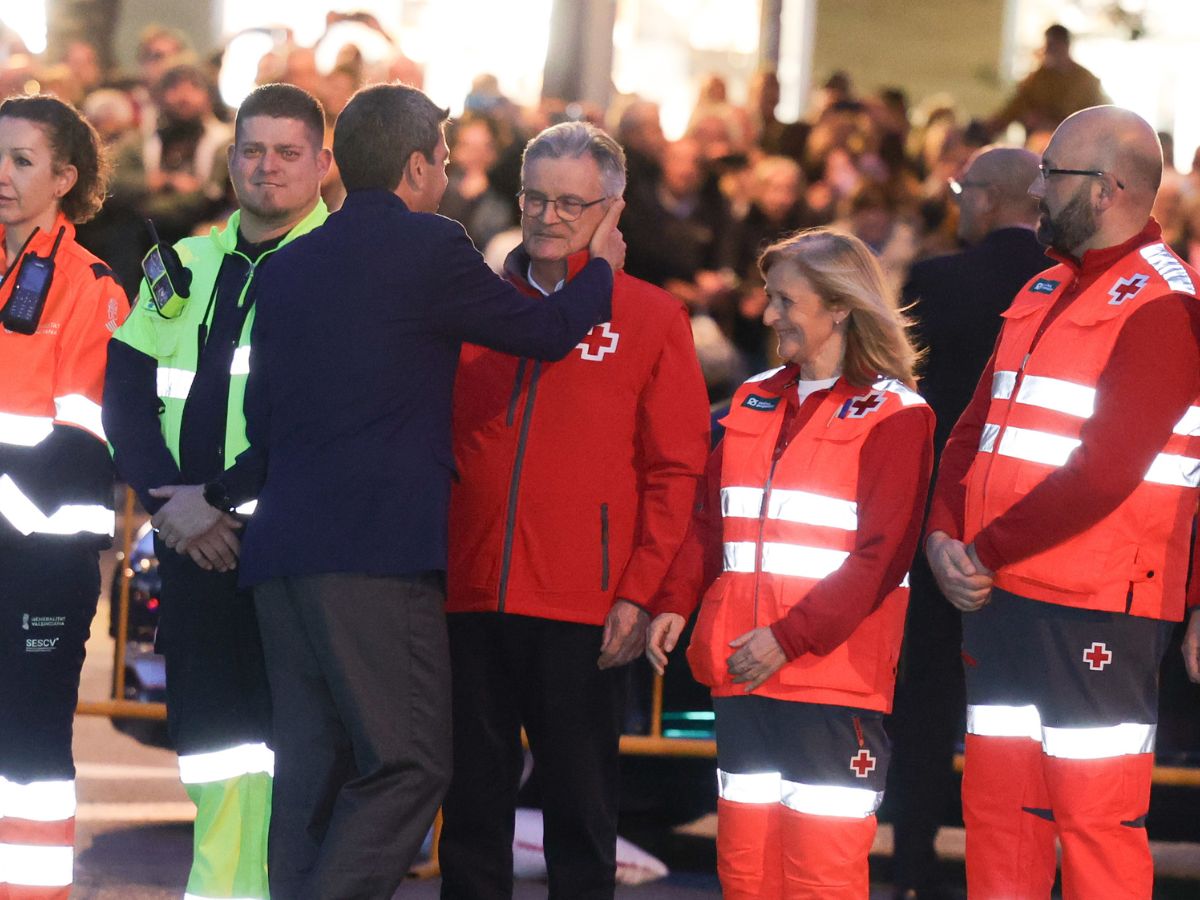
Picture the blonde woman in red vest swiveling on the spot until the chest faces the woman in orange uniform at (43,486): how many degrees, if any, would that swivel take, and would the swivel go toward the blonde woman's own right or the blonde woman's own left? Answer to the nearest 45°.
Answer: approximately 45° to the blonde woman's own right

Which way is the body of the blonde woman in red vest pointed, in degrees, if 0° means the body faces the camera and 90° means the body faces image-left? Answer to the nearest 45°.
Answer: approximately 45°

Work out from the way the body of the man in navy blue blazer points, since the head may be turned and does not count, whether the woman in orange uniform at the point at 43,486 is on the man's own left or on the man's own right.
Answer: on the man's own left

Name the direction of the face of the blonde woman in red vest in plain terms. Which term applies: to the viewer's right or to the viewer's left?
to the viewer's left

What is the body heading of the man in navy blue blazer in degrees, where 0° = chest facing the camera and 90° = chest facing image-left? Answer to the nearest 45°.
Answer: approximately 225°

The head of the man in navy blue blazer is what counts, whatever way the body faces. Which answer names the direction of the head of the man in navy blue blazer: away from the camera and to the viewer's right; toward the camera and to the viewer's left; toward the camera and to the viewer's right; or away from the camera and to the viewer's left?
away from the camera and to the viewer's right

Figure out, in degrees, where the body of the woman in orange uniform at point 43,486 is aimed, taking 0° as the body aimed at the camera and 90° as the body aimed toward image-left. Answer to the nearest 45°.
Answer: approximately 45°

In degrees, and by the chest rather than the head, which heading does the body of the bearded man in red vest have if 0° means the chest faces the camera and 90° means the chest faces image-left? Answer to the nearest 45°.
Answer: approximately 45°

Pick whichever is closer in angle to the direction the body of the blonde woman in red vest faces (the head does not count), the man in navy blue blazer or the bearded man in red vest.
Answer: the man in navy blue blazer

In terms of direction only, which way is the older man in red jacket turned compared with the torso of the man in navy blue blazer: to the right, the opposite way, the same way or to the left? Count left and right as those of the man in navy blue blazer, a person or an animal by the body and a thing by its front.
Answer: the opposite way
